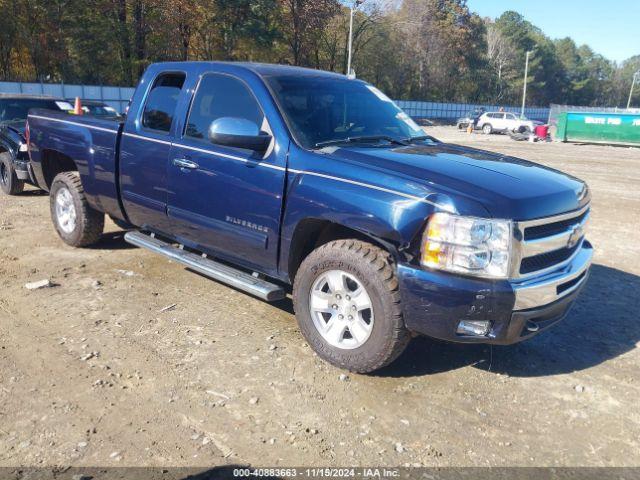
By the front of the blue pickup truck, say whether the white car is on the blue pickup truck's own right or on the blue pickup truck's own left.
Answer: on the blue pickup truck's own left

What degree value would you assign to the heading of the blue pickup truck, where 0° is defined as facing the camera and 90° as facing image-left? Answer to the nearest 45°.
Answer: approximately 315°

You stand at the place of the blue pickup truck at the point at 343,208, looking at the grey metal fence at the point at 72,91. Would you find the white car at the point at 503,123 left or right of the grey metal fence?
right

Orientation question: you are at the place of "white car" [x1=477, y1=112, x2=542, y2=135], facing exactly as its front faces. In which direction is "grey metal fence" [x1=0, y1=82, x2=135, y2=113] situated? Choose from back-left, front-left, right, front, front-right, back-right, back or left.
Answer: back-right
